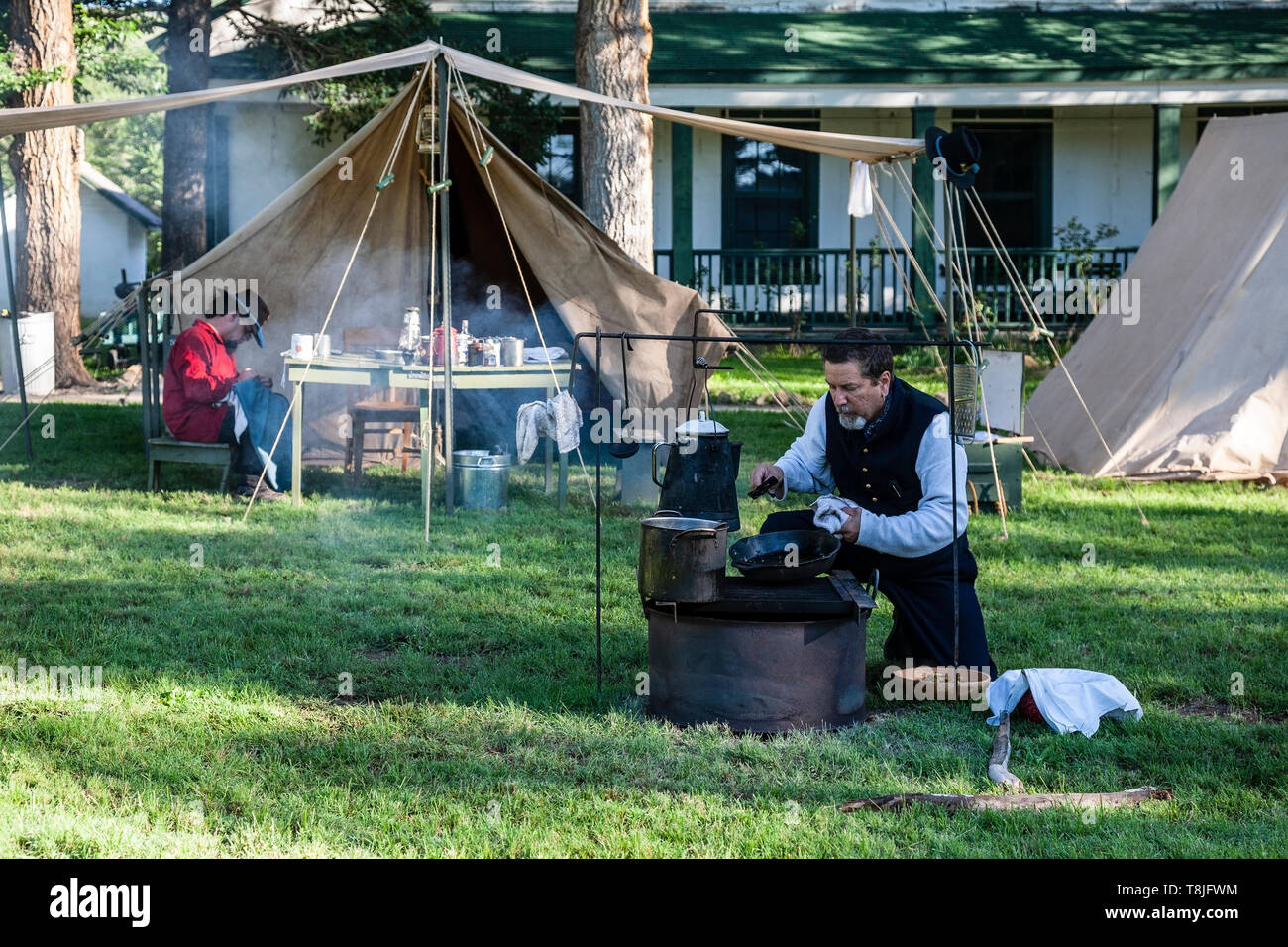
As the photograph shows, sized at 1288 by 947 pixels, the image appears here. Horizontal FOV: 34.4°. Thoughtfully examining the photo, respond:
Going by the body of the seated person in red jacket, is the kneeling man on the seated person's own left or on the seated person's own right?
on the seated person's own right

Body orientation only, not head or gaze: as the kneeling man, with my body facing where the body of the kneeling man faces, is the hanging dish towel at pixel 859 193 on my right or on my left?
on my right

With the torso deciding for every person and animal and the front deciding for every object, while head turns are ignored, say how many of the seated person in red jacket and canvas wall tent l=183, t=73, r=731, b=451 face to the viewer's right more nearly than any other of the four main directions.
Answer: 1

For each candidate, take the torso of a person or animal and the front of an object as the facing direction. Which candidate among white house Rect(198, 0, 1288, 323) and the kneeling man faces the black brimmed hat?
the white house

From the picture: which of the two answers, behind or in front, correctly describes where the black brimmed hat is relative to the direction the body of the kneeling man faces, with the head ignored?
behind

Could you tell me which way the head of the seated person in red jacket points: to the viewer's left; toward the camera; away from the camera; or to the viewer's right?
to the viewer's right

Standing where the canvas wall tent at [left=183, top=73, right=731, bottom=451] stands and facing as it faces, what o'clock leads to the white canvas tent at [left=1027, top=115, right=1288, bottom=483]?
The white canvas tent is roughly at 9 o'clock from the canvas wall tent.

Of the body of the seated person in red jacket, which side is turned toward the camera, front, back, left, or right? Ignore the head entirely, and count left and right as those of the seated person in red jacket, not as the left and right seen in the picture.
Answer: right

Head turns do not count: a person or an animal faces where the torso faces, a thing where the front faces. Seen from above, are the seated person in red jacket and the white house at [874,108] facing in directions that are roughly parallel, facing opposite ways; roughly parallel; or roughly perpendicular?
roughly perpendicular
